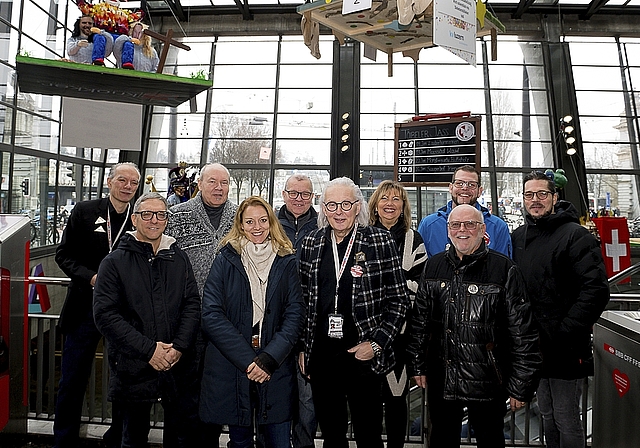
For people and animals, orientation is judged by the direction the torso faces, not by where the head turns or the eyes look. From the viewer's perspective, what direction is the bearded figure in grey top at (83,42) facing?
toward the camera

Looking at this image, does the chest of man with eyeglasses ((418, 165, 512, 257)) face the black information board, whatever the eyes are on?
no

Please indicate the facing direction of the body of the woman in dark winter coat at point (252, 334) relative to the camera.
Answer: toward the camera

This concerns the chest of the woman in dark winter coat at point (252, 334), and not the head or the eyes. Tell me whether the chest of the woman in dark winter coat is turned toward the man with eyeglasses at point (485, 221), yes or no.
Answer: no

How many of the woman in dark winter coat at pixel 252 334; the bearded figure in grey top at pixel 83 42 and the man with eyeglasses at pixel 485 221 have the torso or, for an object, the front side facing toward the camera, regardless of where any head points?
3

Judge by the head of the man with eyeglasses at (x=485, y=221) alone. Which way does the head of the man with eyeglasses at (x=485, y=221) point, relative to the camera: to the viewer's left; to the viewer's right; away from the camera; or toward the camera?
toward the camera

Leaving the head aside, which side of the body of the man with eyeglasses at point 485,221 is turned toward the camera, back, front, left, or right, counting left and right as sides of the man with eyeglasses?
front

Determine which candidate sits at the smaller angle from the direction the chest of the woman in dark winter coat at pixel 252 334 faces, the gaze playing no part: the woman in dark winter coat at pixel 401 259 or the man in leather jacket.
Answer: the man in leather jacket

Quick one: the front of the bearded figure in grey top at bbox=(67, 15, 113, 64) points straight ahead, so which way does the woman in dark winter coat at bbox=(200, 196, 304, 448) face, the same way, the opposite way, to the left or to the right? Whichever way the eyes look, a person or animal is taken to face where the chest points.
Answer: the same way

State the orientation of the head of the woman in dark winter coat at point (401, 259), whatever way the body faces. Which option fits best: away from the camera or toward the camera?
toward the camera

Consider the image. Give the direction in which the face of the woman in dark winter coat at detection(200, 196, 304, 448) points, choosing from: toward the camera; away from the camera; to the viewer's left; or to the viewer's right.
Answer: toward the camera

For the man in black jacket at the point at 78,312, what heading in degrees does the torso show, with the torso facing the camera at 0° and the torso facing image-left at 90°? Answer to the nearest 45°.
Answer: approximately 315°
